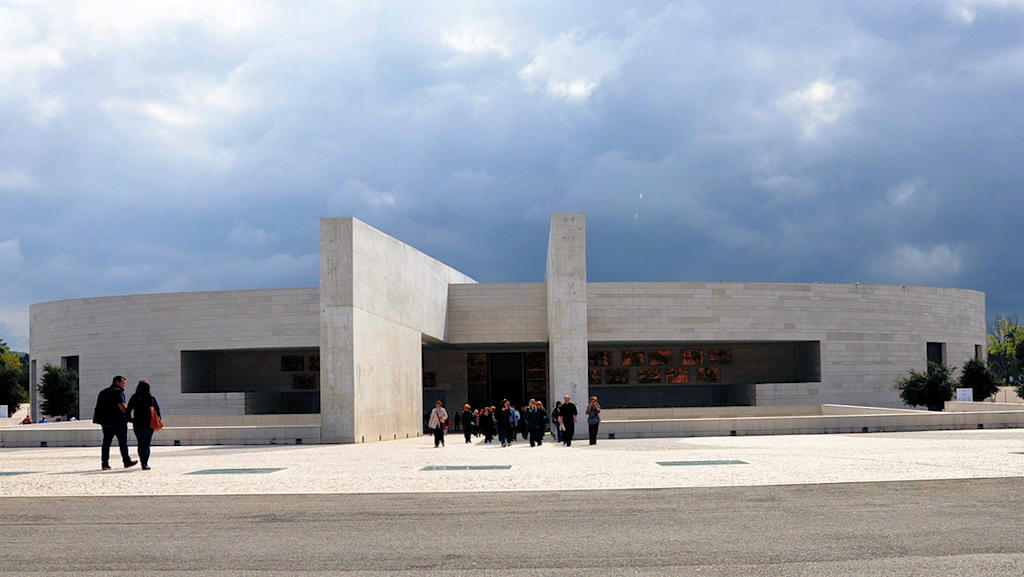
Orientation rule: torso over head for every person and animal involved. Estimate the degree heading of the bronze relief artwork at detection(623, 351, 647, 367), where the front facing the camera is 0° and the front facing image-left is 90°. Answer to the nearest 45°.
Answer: approximately 0°

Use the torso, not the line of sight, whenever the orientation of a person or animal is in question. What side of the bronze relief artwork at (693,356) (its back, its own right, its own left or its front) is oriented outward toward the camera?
front

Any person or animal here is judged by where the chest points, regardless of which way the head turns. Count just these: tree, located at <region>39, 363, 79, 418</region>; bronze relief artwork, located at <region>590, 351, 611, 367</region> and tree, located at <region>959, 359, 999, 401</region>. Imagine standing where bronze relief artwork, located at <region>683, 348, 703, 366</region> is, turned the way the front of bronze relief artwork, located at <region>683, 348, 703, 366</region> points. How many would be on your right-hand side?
2

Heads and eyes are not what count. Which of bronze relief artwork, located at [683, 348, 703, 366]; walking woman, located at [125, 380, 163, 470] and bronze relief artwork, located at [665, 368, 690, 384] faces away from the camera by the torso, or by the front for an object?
the walking woman

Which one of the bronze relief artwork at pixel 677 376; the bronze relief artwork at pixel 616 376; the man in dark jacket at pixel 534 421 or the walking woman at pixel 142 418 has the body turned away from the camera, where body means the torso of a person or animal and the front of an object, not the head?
the walking woman

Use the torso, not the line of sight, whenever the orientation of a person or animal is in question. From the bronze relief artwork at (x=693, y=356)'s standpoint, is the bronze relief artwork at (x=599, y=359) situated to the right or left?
on its right

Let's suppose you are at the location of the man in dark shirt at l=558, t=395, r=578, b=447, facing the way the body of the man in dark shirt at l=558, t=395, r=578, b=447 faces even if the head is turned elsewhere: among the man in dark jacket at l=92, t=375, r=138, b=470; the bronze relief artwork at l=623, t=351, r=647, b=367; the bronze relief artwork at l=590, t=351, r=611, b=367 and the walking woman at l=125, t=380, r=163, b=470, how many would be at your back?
2

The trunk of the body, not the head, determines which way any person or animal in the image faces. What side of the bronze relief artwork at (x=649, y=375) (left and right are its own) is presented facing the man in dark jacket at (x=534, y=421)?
front

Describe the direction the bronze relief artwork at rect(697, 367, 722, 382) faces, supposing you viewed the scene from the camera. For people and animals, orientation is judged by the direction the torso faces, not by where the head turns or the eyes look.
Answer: facing the viewer

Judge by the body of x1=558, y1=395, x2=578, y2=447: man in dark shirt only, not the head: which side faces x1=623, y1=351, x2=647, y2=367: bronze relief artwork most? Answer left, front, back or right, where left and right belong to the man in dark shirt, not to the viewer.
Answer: back

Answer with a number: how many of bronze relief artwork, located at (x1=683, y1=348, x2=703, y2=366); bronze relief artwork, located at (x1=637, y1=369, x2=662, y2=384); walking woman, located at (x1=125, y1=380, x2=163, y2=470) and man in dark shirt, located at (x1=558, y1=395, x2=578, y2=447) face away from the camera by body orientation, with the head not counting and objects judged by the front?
1

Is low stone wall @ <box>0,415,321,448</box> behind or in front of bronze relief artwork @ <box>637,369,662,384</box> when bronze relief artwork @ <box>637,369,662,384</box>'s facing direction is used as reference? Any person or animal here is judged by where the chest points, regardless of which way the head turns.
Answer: in front

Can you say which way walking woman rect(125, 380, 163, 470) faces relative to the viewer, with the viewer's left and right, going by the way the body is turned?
facing away from the viewer
